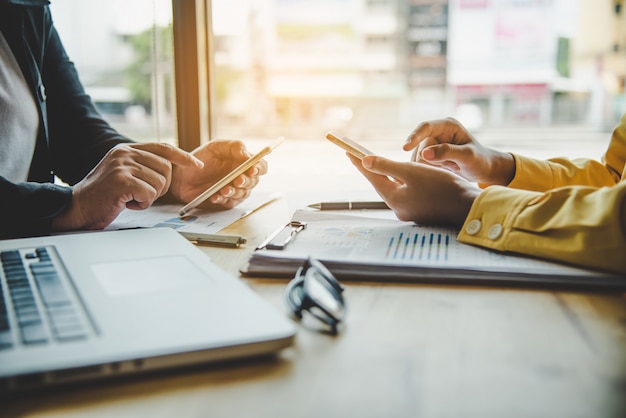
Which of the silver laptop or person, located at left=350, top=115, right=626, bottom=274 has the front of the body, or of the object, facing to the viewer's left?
the person

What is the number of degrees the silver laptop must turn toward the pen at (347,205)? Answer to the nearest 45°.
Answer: approximately 45° to its left

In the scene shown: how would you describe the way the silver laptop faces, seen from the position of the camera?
facing to the right of the viewer

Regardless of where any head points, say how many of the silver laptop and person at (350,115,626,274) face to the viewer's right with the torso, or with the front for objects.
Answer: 1

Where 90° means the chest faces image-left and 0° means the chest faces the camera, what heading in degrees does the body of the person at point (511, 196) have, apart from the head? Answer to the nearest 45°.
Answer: approximately 90°

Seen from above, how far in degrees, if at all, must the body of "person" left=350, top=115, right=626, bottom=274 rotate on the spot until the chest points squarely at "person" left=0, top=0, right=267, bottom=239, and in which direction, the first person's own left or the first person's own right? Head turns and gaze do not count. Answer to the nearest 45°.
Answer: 0° — they already face them
